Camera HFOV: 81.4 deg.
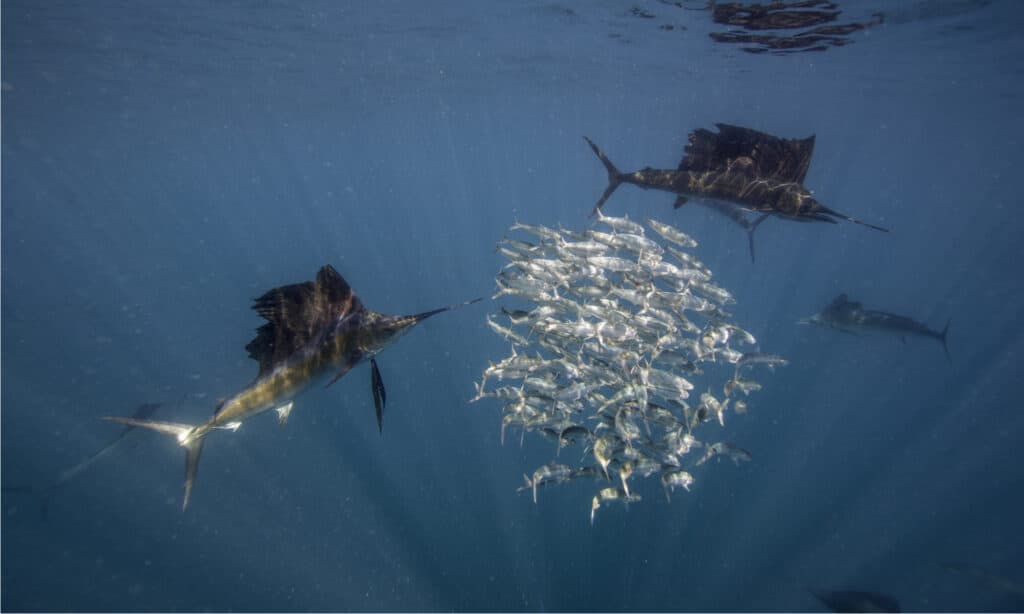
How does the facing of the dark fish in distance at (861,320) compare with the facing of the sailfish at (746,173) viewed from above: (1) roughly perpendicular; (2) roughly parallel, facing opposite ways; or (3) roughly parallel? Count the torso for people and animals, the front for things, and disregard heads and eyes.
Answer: roughly parallel, facing opposite ways

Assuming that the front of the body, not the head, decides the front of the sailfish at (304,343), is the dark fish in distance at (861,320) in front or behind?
in front

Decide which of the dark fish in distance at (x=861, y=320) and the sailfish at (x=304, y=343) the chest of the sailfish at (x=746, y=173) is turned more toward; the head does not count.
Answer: the dark fish in distance

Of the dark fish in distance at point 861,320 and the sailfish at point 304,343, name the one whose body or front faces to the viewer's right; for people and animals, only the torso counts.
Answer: the sailfish

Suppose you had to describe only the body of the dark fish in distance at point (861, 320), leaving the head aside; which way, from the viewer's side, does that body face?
to the viewer's left

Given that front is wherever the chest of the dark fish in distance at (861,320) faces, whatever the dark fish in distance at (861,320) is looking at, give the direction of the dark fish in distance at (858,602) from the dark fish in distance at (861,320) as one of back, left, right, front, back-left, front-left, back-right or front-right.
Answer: left

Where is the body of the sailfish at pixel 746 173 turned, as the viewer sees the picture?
to the viewer's right

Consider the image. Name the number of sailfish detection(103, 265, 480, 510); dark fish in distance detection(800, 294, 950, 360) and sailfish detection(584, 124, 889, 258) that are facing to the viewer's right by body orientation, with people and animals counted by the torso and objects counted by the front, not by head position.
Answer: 2

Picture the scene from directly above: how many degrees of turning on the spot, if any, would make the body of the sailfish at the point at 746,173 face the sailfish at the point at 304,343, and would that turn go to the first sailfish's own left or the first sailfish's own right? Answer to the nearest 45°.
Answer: approximately 135° to the first sailfish's own right

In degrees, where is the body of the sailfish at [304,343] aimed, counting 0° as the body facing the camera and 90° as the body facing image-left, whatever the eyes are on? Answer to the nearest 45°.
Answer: approximately 270°
